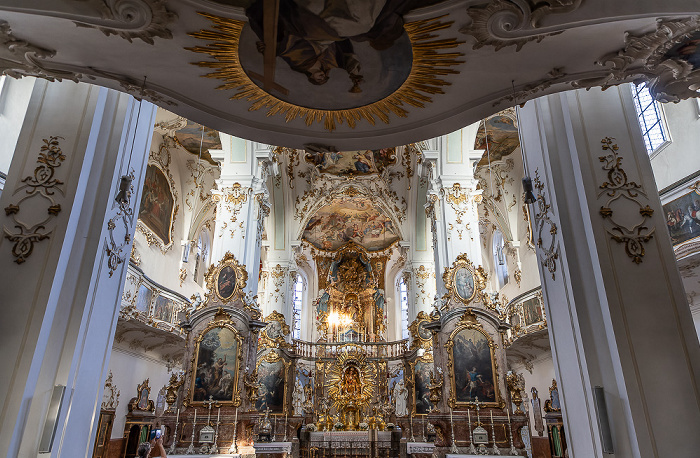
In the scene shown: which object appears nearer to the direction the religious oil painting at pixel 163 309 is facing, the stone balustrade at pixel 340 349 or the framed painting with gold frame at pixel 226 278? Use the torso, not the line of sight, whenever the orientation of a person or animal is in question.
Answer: the framed painting with gold frame

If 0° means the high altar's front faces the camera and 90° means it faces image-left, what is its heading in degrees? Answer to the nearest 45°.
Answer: approximately 0°

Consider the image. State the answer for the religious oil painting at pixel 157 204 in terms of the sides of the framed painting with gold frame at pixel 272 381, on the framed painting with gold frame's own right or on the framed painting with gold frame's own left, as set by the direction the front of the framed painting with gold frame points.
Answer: on the framed painting with gold frame's own right

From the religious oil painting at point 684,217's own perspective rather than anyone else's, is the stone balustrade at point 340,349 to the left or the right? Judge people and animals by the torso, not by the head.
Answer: on its right

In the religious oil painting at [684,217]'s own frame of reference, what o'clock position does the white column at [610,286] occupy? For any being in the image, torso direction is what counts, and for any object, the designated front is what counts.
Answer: The white column is roughly at 11 o'clock from the religious oil painting.

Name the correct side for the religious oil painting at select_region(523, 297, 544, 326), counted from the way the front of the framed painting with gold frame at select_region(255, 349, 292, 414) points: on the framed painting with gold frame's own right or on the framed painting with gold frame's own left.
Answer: on the framed painting with gold frame's own left

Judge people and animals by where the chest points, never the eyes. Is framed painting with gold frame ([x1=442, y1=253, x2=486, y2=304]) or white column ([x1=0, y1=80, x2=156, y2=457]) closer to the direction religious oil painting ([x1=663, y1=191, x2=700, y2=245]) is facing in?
the white column

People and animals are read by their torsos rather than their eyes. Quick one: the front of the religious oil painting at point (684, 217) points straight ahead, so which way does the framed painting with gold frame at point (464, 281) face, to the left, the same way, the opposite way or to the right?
to the left

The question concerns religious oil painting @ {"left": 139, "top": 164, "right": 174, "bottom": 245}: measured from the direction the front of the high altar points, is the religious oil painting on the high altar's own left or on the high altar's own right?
on the high altar's own right

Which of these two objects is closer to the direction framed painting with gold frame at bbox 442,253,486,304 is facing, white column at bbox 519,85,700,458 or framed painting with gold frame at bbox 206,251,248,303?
the white column

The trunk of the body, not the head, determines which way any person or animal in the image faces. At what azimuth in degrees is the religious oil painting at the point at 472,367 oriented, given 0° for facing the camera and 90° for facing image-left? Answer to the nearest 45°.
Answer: approximately 0°
